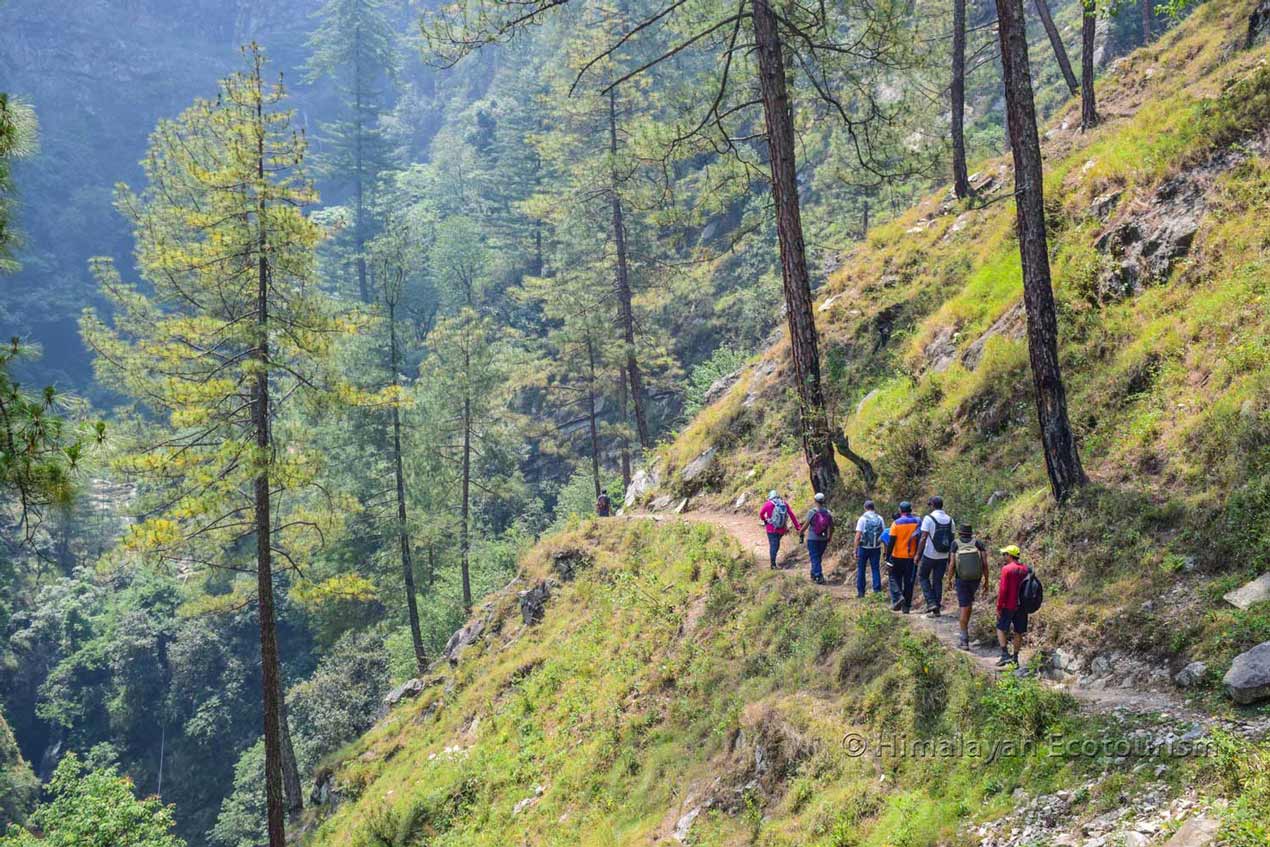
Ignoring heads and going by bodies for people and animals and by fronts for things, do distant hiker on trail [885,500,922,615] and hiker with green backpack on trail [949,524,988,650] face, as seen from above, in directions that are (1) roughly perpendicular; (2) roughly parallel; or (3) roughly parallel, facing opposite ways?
roughly parallel

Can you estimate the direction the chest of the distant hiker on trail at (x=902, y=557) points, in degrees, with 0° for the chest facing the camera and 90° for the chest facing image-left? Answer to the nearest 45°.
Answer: approximately 180°

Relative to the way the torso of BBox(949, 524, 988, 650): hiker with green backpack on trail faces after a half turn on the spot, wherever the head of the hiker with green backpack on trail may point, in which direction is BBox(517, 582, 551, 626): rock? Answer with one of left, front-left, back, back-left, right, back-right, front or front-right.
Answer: back-right

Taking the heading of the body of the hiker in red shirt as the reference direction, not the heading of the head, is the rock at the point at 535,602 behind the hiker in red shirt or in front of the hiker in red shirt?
in front

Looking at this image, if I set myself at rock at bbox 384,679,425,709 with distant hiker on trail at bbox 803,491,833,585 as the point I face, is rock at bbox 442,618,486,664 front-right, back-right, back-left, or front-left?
front-left

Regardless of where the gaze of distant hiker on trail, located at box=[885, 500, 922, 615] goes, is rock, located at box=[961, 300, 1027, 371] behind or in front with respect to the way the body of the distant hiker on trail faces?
in front

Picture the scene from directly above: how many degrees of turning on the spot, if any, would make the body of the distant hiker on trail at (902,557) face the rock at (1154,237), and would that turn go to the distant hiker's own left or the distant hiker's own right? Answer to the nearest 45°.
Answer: approximately 45° to the distant hiker's own right

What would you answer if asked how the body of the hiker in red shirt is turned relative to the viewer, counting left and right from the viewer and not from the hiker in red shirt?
facing away from the viewer and to the left of the viewer

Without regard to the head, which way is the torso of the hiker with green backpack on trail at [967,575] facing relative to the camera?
away from the camera

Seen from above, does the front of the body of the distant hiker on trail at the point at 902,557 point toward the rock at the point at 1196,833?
no

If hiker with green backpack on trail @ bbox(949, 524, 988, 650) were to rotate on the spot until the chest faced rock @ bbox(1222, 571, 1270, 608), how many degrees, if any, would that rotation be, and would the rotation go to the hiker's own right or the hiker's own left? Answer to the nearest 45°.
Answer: approximately 135° to the hiker's own right

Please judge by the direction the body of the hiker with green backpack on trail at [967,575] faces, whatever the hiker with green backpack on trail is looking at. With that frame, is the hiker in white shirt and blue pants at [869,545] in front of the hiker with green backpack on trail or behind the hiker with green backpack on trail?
in front

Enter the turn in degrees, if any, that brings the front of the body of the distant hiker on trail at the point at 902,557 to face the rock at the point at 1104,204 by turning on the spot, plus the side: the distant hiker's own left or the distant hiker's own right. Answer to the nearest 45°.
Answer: approximately 45° to the distant hiker's own right

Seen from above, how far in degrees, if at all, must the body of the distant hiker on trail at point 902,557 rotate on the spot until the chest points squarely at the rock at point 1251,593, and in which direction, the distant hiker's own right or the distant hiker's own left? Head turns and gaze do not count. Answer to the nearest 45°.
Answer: approximately 135° to the distant hiker's own right

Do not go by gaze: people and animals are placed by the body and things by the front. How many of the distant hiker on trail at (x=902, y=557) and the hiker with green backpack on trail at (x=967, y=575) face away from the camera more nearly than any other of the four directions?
2
